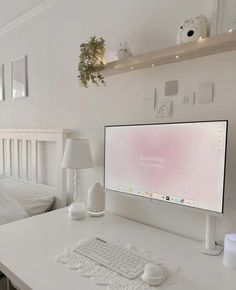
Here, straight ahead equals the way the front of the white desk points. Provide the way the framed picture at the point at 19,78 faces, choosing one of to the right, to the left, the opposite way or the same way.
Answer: the same way

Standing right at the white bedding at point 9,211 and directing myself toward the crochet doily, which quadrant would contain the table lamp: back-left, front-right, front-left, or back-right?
front-left

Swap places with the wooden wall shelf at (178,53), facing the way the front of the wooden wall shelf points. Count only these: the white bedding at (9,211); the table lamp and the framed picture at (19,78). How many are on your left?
0

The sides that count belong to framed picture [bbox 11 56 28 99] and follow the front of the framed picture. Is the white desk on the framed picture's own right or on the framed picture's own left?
on the framed picture's own left

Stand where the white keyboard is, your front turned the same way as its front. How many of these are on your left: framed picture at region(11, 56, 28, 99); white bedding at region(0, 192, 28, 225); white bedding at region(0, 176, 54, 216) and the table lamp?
0

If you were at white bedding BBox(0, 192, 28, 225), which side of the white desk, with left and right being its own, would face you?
right

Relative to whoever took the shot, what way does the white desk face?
facing the viewer and to the left of the viewer

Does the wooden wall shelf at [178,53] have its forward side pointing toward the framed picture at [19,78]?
no

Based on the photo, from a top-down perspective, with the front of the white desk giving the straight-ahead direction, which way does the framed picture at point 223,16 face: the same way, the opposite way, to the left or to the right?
the same way

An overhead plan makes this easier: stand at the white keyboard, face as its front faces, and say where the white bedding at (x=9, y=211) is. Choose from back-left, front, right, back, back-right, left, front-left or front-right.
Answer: right

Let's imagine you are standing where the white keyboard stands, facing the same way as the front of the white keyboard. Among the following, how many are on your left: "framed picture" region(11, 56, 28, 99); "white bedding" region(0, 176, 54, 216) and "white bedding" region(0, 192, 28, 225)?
0

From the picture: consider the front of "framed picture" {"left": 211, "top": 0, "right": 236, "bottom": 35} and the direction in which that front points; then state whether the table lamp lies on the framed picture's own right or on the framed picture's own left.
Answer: on the framed picture's own right

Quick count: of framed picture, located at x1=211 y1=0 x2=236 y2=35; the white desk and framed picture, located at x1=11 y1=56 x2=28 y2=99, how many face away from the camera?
0

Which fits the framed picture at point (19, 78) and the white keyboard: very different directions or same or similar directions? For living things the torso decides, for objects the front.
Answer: same or similar directions
